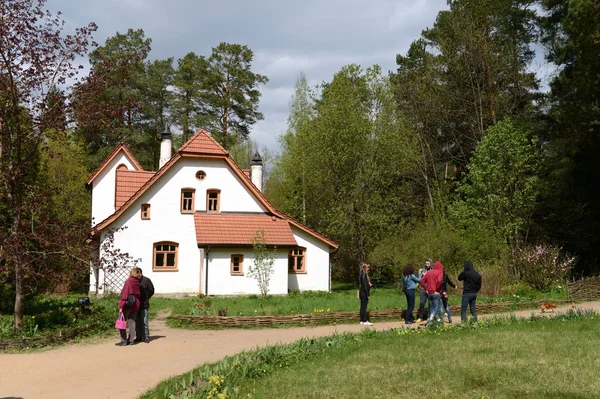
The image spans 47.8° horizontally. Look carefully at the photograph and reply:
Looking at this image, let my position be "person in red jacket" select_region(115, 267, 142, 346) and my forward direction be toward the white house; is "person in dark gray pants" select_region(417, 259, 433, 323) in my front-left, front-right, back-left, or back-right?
front-right

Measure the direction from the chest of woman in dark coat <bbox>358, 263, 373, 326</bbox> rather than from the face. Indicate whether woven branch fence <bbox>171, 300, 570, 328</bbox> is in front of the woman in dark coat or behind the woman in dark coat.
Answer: behind

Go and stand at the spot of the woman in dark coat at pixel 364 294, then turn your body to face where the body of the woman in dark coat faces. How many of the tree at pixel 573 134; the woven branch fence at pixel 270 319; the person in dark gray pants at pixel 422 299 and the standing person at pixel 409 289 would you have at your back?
1

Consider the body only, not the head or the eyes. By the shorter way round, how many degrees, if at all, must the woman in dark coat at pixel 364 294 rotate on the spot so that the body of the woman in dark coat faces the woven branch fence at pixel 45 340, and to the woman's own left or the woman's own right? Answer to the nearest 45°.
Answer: approximately 135° to the woman's own right

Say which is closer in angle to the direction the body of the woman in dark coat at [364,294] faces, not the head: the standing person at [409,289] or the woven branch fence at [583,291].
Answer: the standing person

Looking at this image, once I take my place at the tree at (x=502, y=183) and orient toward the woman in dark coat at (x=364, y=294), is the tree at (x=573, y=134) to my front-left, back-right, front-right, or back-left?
back-left
